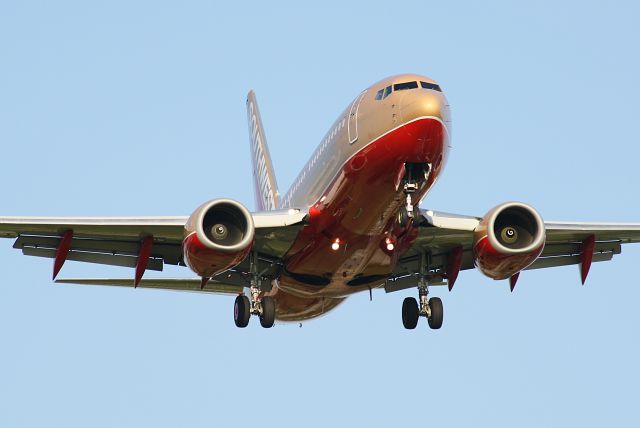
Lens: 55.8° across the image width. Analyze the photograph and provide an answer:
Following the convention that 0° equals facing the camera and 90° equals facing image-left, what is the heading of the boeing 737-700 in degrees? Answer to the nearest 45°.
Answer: approximately 0°
